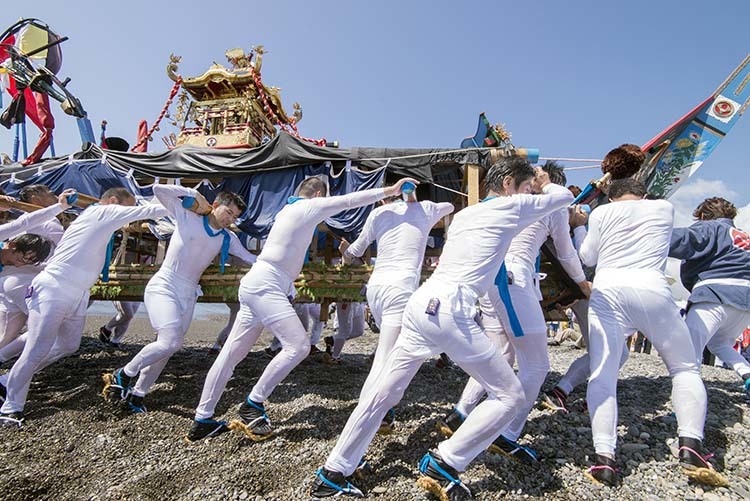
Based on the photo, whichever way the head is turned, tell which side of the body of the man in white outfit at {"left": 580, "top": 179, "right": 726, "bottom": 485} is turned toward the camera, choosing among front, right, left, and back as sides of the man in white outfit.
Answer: back

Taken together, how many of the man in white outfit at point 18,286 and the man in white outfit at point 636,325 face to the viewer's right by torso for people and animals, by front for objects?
1

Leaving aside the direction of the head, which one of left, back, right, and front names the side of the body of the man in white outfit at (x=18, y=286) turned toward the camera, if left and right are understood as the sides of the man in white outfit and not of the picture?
right

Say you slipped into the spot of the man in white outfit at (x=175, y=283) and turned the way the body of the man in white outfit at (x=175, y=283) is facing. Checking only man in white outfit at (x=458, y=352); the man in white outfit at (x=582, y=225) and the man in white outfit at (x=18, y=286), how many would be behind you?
1

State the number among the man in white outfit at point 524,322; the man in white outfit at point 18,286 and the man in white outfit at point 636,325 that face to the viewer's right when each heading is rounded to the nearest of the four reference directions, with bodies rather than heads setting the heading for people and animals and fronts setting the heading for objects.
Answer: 2

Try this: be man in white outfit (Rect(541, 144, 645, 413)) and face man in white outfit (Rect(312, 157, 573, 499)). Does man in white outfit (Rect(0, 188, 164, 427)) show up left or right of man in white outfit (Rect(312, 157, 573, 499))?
right

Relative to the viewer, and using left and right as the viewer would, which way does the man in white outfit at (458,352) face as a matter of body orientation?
facing away from the viewer and to the right of the viewer

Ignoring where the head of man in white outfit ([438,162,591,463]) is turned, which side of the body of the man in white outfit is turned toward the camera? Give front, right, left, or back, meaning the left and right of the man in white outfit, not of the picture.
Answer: right

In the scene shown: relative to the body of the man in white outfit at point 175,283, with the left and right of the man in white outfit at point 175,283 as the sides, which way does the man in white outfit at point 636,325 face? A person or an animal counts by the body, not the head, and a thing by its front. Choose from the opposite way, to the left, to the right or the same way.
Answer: to the left

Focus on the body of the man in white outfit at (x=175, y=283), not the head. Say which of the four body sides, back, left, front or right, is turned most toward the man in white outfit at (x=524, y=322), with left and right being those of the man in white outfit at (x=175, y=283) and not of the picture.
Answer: front

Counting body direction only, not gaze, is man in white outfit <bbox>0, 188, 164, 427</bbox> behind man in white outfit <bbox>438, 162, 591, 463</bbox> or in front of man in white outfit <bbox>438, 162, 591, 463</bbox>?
behind

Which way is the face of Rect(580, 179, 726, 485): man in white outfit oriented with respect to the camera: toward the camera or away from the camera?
away from the camera
